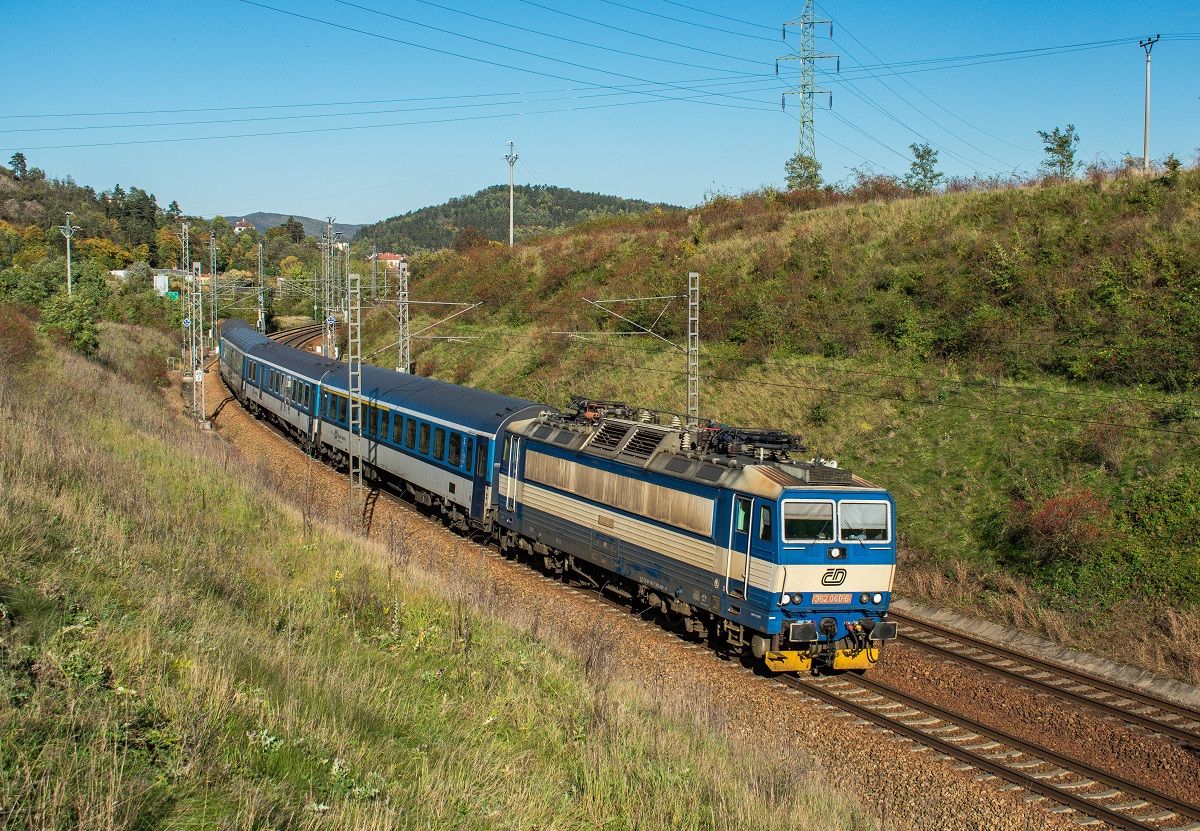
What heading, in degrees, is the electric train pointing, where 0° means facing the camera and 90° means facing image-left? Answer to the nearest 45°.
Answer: approximately 315°

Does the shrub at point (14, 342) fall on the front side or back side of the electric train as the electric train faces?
on the back side

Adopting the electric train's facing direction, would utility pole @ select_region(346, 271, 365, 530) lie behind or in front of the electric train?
behind

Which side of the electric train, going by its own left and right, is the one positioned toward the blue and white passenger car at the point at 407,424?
back

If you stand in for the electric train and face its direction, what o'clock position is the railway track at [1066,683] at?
The railway track is roughly at 11 o'clock from the electric train.
